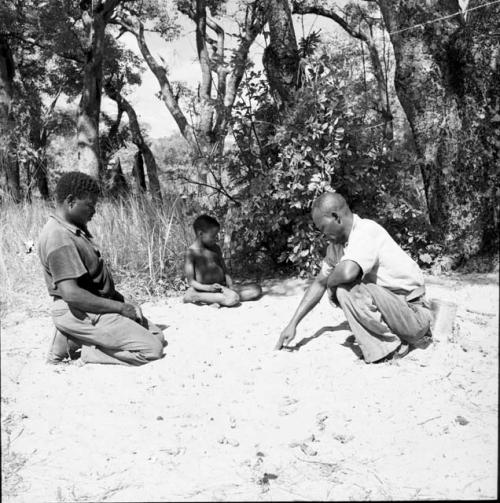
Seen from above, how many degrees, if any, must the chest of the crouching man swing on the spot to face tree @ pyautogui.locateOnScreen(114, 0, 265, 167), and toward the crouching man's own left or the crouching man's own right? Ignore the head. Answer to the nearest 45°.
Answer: approximately 90° to the crouching man's own right

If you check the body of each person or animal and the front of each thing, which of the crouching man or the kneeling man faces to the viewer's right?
the kneeling man

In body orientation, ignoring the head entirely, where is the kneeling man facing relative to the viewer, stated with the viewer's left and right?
facing to the right of the viewer

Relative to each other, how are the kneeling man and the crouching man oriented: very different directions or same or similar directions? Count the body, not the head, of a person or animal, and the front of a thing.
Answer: very different directions

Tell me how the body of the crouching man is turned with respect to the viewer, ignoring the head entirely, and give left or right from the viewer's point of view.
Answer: facing to the left of the viewer

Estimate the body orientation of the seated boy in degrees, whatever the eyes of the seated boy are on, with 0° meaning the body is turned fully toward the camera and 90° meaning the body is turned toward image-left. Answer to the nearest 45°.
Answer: approximately 315°

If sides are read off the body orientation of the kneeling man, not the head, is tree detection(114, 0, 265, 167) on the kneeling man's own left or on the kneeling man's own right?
on the kneeling man's own left

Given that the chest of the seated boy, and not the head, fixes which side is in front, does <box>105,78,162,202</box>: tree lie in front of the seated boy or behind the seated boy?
behind

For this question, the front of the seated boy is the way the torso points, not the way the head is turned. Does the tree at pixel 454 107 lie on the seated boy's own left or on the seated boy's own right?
on the seated boy's own left

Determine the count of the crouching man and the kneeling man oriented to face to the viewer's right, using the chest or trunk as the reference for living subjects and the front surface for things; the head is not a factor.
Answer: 1

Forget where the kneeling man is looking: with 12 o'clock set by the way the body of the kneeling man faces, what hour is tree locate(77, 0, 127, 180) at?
The tree is roughly at 9 o'clock from the kneeling man.
